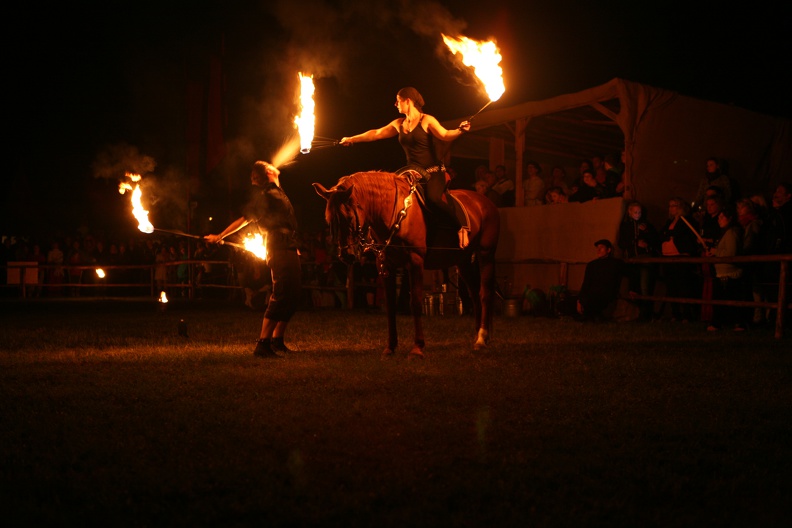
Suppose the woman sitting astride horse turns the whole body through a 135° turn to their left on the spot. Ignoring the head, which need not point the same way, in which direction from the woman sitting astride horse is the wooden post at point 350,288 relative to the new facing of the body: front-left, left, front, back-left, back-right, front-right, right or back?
left

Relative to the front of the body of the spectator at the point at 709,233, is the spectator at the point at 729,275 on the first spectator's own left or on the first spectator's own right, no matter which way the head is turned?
on the first spectator's own left

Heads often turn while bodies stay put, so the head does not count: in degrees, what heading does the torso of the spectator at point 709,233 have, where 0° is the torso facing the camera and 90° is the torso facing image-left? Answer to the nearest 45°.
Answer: approximately 45°

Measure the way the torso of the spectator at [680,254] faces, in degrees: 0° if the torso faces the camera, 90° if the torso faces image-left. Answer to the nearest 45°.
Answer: approximately 45°
